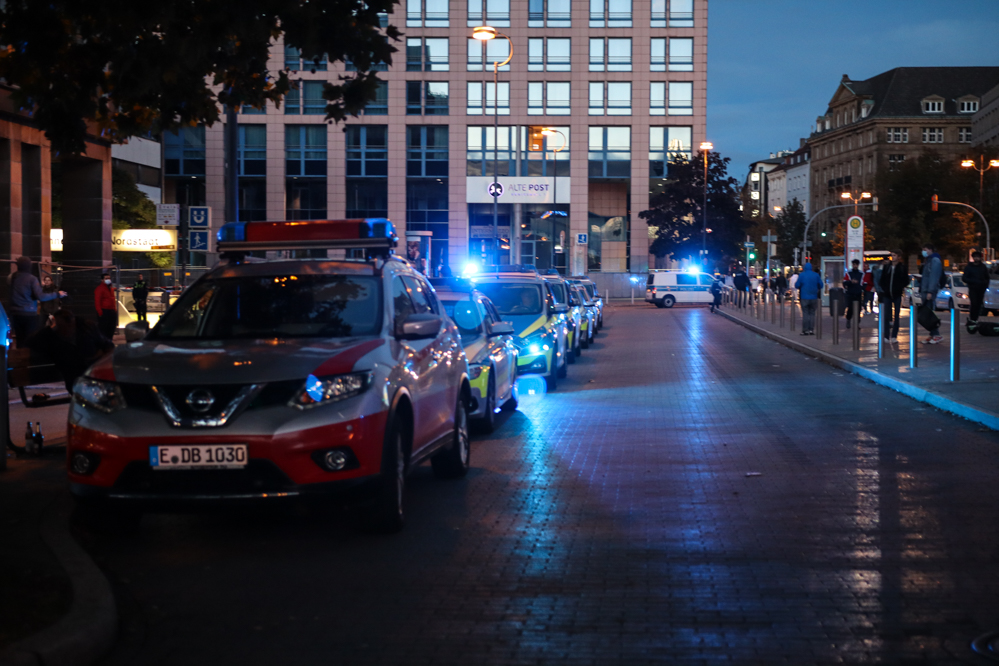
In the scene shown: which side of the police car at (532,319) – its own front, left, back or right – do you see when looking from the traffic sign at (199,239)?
right

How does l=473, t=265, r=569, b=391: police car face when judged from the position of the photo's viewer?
facing the viewer

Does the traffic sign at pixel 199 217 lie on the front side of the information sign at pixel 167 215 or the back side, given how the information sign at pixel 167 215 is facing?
on the front side

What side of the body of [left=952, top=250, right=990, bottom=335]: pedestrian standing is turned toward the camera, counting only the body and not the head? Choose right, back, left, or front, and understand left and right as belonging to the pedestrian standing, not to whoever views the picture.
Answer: front

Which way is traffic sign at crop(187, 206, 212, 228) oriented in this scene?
toward the camera

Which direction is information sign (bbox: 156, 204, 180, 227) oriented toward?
toward the camera

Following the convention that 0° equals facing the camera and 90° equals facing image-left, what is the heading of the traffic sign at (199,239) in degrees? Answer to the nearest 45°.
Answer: approximately 0°
